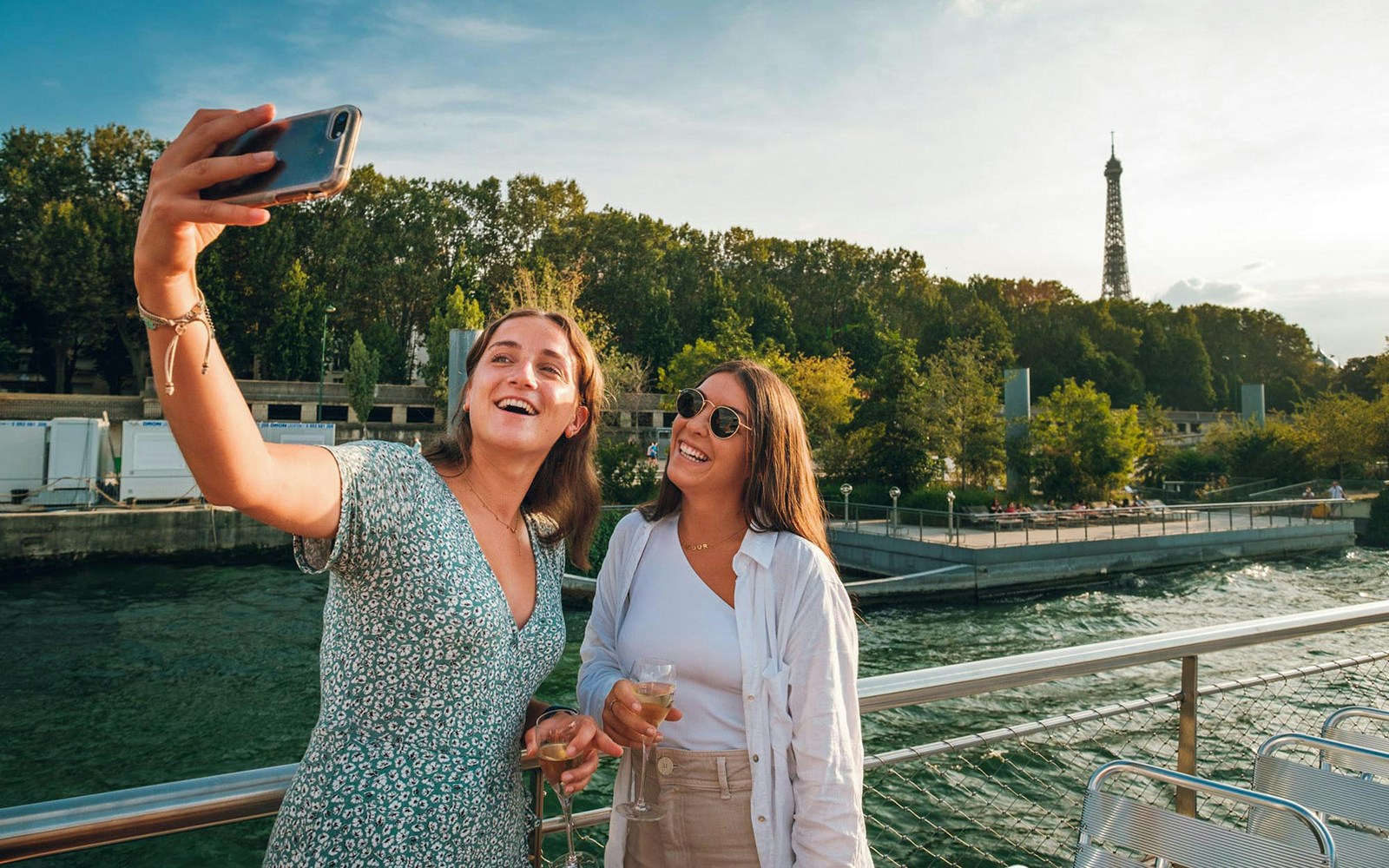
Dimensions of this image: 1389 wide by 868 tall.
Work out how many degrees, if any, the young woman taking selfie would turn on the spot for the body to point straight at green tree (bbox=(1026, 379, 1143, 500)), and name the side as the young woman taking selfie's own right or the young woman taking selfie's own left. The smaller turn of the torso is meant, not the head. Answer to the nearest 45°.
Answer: approximately 90° to the young woman taking selfie's own left

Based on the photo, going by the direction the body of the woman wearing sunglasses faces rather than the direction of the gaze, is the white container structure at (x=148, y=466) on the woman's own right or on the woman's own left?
on the woman's own right

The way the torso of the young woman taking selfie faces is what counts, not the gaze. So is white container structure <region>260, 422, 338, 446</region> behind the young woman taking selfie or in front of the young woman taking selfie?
behind

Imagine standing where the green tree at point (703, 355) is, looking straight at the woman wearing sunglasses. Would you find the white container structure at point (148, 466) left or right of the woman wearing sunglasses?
right

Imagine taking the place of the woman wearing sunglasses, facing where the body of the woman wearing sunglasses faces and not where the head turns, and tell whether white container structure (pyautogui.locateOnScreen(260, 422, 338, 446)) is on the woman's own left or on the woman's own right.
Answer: on the woman's own right
